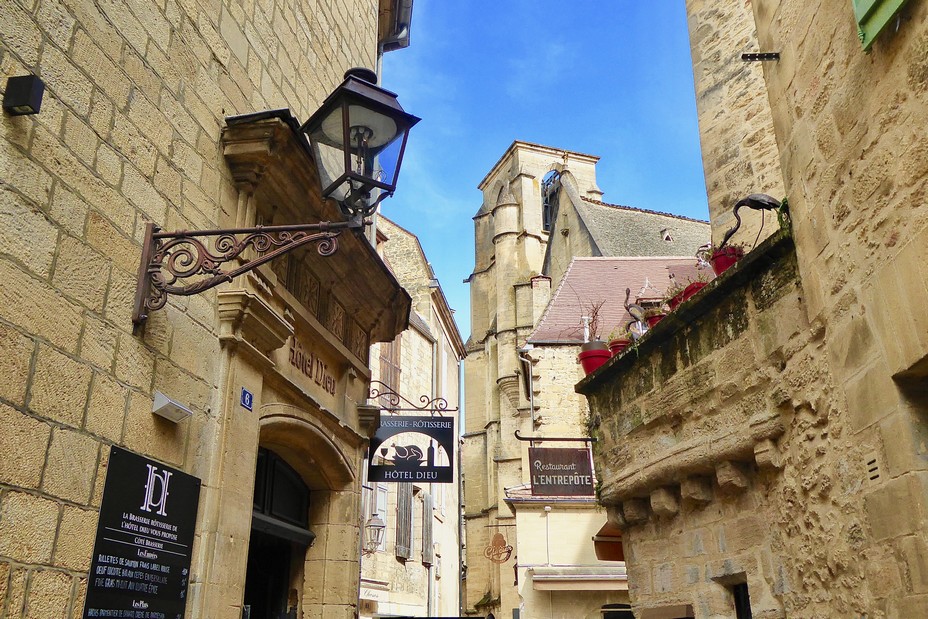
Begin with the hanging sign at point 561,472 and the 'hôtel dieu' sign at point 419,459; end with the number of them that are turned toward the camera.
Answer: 2

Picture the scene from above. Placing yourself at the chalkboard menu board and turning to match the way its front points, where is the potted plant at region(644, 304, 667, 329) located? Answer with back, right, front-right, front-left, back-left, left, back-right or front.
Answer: front-left

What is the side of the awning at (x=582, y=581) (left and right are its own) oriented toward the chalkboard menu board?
front

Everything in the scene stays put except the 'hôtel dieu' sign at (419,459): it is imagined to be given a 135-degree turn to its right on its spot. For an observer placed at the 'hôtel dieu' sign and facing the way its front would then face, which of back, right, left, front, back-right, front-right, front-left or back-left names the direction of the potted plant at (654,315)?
back

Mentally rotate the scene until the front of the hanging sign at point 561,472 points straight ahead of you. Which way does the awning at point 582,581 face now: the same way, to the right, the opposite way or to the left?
the same way

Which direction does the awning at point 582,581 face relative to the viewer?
toward the camera

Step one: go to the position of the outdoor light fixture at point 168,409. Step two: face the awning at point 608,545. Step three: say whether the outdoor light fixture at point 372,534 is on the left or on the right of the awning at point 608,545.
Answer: left

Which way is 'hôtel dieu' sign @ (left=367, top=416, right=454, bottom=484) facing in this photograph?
toward the camera

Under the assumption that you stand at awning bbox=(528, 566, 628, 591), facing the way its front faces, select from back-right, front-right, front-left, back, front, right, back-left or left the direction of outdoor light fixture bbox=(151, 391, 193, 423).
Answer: front

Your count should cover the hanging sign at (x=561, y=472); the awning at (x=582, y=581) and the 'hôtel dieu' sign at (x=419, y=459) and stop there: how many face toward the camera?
3

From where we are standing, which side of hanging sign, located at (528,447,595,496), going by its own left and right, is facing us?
front

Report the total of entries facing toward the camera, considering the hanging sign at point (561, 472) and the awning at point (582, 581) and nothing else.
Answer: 2

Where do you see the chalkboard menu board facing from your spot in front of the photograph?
facing the viewer and to the right of the viewer

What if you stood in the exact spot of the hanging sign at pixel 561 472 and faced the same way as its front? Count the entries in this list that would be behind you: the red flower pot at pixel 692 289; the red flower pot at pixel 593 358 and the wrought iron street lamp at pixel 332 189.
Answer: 0

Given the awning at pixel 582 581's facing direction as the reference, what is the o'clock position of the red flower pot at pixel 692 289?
The red flower pot is roughly at 12 o'clock from the awning.

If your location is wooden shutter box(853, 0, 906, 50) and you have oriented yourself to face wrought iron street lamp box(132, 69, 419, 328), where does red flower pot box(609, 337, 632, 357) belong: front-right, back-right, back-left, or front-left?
front-right

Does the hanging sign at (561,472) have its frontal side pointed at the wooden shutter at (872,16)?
yes

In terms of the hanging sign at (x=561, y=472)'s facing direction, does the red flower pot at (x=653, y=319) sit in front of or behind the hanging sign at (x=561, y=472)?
in front
